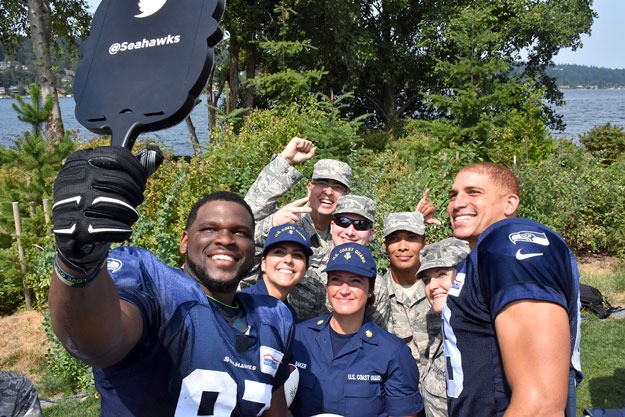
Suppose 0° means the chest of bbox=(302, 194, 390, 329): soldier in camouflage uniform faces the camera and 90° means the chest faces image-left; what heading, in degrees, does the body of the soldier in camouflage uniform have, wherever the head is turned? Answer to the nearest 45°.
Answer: approximately 0°

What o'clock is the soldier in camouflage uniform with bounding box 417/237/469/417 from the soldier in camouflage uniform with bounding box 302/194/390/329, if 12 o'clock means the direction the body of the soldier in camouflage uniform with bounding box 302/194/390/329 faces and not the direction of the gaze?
the soldier in camouflage uniform with bounding box 417/237/469/417 is roughly at 11 o'clock from the soldier in camouflage uniform with bounding box 302/194/390/329.

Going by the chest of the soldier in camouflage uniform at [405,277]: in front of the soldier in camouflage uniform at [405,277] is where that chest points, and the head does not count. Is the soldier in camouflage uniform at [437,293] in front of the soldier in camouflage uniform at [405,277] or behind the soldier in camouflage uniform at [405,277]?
in front

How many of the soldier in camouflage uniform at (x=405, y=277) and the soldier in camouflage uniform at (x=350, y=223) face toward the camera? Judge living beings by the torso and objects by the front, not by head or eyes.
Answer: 2

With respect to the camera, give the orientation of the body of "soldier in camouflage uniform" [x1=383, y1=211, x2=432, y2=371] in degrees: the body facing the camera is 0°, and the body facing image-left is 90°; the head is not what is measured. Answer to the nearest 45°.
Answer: approximately 0°

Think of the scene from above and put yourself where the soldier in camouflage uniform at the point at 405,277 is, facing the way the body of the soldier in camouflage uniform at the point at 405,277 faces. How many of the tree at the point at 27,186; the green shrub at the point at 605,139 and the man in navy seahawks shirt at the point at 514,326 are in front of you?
1

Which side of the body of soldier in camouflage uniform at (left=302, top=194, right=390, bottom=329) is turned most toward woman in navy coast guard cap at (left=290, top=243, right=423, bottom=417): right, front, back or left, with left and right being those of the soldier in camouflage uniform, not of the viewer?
front

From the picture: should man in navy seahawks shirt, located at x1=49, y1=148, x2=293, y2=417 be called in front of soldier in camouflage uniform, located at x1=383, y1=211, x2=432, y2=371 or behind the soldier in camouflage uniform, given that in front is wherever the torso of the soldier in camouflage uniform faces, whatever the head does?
in front

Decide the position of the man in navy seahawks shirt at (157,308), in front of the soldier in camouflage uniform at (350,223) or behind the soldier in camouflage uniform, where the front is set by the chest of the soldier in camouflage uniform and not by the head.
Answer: in front

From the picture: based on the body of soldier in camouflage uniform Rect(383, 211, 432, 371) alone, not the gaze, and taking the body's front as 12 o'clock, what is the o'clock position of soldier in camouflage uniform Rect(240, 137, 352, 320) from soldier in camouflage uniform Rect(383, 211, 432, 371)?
soldier in camouflage uniform Rect(240, 137, 352, 320) is roughly at 4 o'clock from soldier in camouflage uniform Rect(383, 211, 432, 371).
